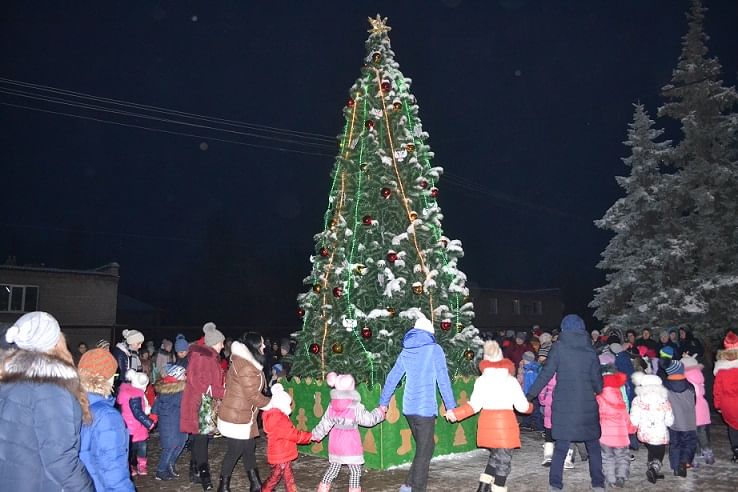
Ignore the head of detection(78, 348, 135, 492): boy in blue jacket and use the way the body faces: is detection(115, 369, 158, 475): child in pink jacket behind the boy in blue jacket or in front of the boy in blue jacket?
in front

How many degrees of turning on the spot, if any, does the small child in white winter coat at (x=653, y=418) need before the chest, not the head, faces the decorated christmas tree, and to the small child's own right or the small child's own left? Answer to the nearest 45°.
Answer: approximately 90° to the small child's own left

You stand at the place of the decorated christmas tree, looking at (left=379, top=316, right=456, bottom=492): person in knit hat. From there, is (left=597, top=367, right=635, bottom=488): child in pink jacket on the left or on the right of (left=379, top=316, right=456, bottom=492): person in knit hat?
left

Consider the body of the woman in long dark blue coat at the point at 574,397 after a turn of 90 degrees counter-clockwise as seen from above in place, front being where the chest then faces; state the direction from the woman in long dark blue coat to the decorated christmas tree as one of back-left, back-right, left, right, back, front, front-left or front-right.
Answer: front-right

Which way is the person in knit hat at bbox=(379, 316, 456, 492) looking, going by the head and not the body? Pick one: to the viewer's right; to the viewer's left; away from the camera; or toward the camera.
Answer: away from the camera

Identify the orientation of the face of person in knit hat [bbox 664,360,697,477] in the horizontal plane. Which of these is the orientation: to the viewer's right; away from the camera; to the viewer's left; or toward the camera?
away from the camera

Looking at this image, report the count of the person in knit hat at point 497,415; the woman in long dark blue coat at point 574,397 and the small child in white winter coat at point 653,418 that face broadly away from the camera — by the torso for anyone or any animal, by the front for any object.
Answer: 3

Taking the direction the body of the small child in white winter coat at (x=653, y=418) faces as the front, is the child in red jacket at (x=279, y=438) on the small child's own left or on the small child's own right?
on the small child's own left

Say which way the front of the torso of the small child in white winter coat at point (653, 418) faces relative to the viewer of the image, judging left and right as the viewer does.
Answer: facing away from the viewer

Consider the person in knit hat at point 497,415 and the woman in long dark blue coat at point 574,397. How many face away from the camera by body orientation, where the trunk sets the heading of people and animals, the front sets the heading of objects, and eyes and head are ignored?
2

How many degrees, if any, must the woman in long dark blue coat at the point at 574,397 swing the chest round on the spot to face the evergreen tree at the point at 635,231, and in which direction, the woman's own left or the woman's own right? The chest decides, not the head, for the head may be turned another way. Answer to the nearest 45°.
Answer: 0° — they already face it

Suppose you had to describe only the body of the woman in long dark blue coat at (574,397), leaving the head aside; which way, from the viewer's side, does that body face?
away from the camera
